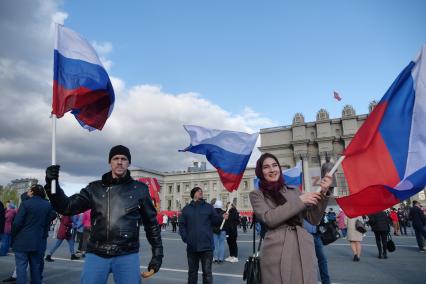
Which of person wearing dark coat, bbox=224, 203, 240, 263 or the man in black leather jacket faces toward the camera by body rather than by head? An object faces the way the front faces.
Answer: the man in black leather jacket

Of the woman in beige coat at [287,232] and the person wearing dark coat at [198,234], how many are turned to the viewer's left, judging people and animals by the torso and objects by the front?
0

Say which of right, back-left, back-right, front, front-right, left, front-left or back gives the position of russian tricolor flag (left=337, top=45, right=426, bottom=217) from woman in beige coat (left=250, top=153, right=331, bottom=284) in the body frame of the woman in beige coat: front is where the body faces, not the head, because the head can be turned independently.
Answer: left

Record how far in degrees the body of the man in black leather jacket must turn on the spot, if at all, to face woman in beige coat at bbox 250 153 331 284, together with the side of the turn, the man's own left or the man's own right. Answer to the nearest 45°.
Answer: approximately 45° to the man's own left

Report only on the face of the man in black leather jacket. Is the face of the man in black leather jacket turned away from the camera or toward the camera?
toward the camera

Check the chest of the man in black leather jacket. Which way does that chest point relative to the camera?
toward the camera

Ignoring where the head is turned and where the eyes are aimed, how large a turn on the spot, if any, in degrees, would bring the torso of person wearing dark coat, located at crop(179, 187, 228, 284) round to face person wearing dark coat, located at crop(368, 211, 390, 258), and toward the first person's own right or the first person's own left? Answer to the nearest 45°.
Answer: approximately 135° to the first person's own left

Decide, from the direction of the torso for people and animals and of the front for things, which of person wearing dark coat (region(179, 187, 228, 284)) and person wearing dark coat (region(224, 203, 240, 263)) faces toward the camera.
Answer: person wearing dark coat (region(179, 187, 228, 284))

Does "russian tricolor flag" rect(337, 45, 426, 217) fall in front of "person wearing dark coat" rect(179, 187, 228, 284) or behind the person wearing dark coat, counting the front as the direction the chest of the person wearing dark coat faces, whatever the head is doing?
in front

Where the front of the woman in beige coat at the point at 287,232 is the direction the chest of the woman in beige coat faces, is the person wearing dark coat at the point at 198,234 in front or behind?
behind

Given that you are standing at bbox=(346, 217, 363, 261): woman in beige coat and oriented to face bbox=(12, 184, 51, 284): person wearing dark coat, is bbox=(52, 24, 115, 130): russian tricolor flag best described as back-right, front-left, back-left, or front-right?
front-left

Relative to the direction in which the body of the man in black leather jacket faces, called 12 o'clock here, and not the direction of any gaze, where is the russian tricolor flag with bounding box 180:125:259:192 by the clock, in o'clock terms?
The russian tricolor flag is roughly at 7 o'clock from the man in black leather jacket.

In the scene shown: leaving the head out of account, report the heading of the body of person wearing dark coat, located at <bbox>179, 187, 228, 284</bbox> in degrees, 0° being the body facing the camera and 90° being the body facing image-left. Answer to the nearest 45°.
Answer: approximately 0°
